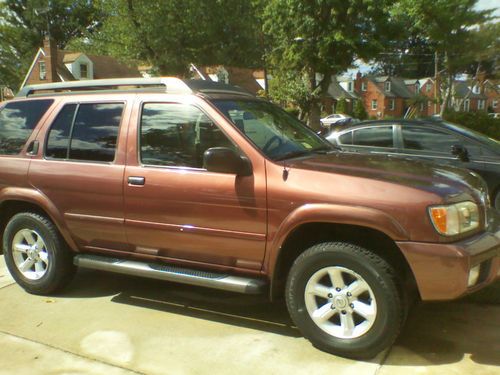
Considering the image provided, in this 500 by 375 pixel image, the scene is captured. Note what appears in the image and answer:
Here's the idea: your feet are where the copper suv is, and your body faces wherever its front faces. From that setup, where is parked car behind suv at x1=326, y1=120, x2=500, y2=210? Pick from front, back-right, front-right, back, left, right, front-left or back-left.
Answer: left

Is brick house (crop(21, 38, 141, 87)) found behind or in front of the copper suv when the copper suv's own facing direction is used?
behind

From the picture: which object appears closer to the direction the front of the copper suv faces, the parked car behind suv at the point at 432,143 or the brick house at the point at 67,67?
the parked car behind suv

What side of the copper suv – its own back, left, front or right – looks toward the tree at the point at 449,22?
left

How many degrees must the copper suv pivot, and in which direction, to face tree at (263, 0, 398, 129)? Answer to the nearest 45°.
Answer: approximately 135° to its left

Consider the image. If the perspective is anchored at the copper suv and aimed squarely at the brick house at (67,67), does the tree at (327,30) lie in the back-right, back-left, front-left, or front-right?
front-right

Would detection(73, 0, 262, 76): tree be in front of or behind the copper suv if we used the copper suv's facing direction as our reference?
behind

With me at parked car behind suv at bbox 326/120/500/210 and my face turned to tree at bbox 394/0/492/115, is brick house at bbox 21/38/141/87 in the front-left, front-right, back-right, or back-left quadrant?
front-left
